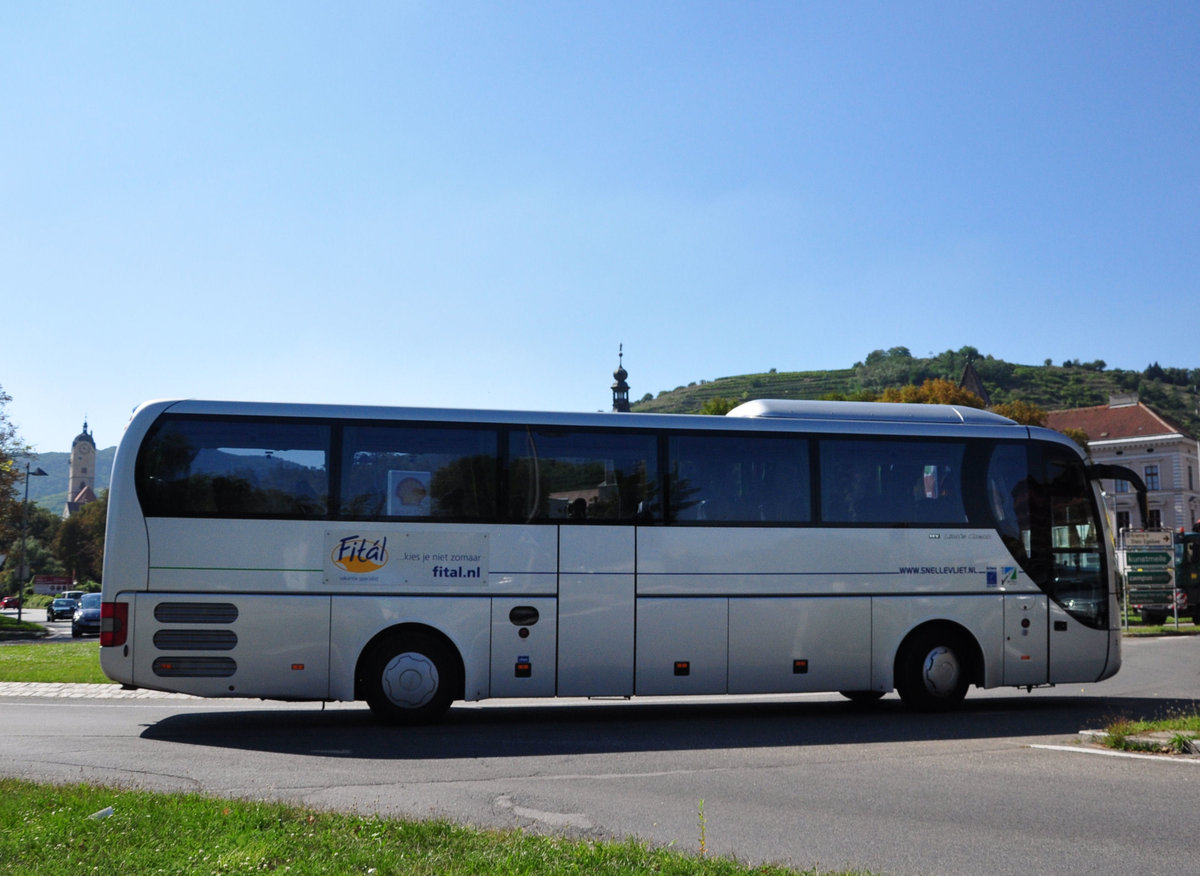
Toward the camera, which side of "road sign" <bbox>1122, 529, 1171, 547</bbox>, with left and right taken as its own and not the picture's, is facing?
front

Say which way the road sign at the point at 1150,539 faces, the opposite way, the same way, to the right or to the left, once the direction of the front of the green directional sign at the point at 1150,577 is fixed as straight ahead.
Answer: the same way

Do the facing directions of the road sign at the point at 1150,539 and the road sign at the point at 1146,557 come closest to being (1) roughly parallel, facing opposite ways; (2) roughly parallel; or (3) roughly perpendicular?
roughly parallel

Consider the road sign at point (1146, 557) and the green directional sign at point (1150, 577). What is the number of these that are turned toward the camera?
2

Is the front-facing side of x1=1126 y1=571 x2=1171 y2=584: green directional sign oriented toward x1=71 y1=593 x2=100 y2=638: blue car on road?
no

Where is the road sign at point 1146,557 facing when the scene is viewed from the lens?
facing the viewer

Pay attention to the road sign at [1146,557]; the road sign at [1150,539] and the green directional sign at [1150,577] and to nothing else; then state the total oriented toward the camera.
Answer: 3

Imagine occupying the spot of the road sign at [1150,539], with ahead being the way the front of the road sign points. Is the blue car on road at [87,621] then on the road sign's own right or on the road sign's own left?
on the road sign's own right

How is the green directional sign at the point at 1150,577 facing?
toward the camera

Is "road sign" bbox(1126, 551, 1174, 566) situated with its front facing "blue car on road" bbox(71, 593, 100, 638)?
no
